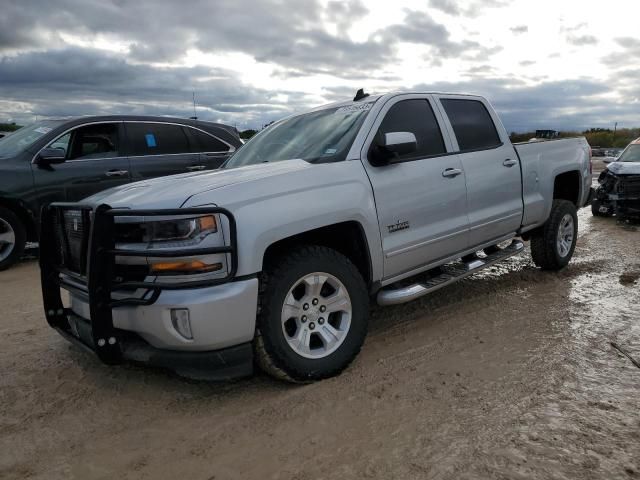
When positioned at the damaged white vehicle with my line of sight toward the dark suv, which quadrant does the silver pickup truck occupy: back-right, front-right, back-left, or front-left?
front-left

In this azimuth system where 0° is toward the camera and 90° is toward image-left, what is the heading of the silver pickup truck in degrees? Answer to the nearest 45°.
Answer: approximately 45°

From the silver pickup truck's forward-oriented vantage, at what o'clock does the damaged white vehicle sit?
The damaged white vehicle is roughly at 6 o'clock from the silver pickup truck.

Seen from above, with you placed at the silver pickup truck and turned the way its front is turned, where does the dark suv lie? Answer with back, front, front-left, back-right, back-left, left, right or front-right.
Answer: right
